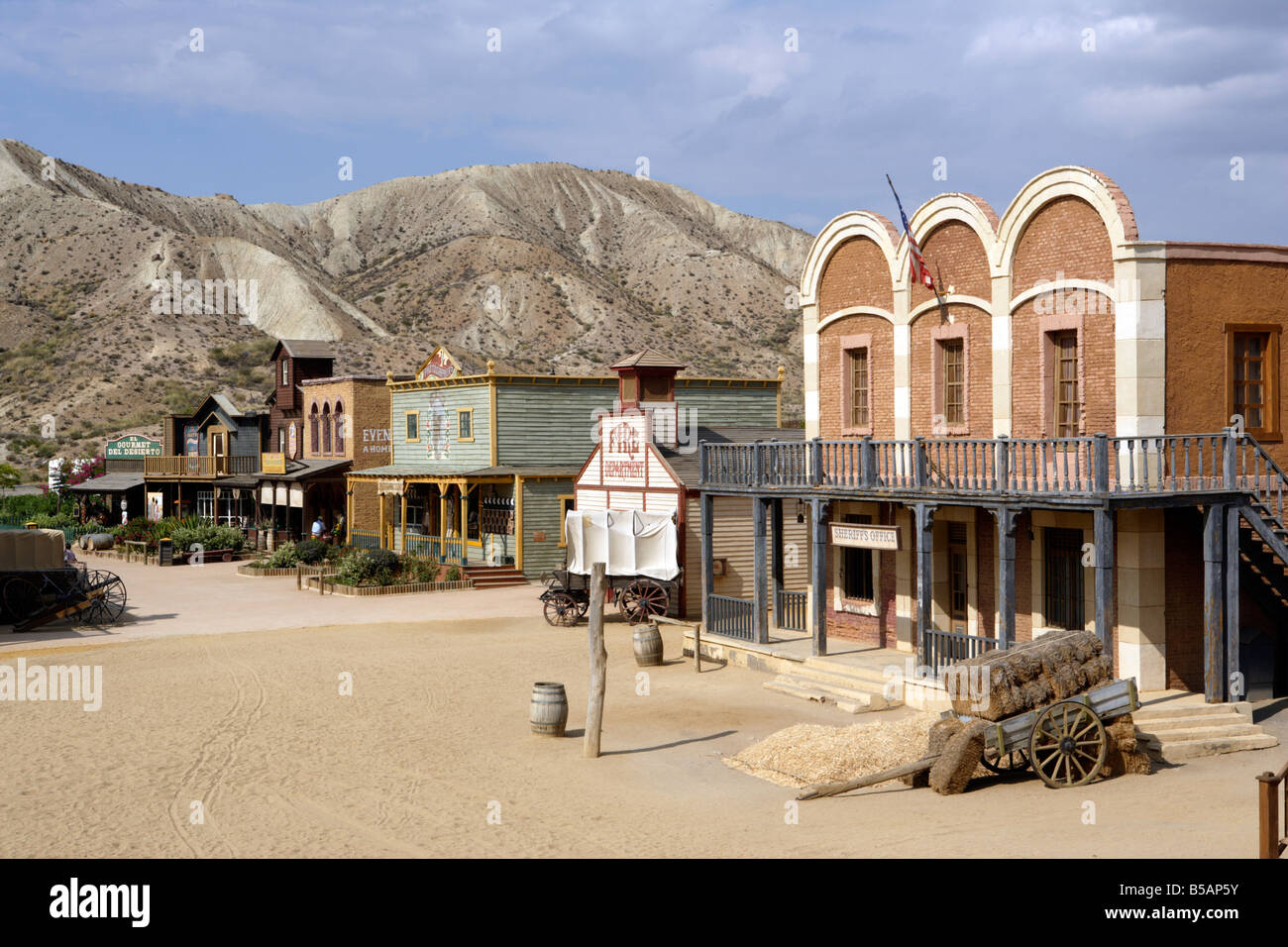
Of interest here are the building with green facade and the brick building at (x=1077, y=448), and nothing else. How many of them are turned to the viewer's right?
0

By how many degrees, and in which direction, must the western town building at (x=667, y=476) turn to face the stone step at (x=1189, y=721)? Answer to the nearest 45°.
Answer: approximately 90° to its left

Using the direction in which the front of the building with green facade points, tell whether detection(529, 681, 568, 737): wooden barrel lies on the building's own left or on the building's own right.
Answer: on the building's own left

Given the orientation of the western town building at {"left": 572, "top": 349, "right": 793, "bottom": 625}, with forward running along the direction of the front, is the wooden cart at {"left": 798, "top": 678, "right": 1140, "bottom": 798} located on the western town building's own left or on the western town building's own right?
on the western town building's own left

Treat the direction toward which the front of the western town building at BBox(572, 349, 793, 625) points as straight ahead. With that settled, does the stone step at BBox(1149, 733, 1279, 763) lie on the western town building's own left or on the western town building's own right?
on the western town building's own left

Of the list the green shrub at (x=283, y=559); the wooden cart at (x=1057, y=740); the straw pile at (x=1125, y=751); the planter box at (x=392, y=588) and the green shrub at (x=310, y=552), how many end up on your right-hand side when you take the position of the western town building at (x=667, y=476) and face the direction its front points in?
3

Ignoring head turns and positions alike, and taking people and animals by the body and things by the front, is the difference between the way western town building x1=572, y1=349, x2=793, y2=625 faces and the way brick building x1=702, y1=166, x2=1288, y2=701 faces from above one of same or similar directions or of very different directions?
same or similar directions

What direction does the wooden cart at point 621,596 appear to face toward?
to the viewer's left

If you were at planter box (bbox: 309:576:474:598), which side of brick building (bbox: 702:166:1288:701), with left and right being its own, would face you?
right

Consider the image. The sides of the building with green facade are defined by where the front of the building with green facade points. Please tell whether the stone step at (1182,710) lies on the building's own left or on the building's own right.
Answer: on the building's own left

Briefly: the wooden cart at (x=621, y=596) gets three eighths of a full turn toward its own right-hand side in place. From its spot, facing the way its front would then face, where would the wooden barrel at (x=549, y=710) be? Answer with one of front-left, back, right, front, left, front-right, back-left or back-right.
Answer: back-right

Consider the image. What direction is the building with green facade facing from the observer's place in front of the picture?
facing the viewer and to the left of the viewer

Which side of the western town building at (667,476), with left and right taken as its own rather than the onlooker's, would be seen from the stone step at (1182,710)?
left

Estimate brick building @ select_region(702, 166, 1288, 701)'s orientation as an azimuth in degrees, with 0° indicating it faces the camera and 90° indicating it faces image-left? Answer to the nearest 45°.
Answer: approximately 45°

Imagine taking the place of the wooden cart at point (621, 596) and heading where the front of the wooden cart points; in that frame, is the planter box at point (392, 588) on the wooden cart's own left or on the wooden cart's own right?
on the wooden cart's own right

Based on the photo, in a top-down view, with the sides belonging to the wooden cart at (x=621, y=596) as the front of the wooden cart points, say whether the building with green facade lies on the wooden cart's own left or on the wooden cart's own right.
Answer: on the wooden cart's own right
